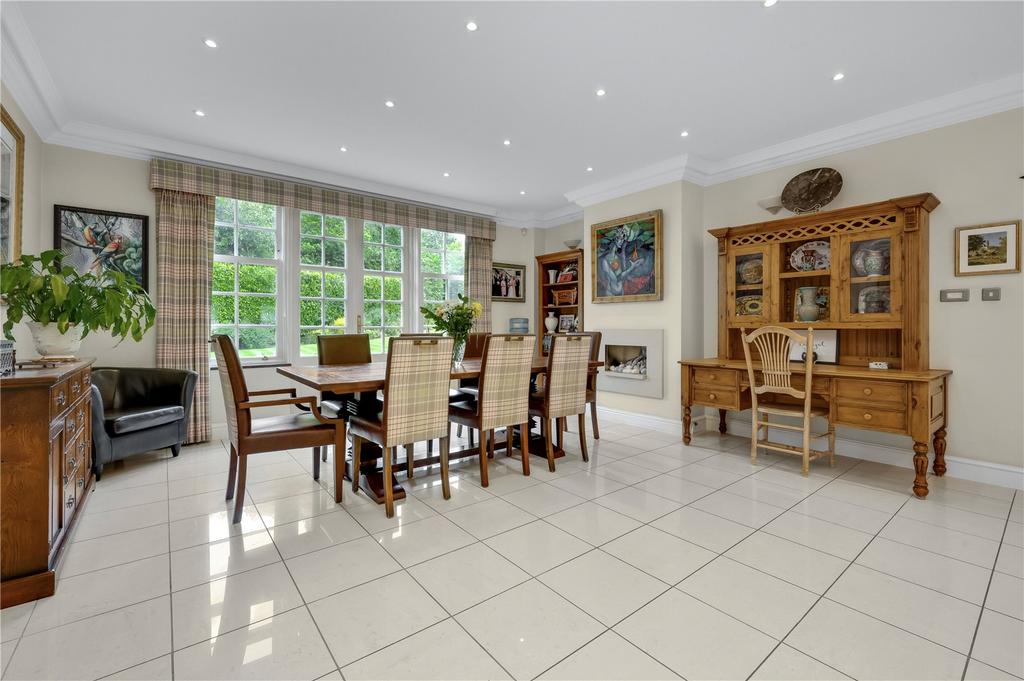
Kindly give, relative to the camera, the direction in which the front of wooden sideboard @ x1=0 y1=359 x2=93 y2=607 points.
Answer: facing to the right of the viewer

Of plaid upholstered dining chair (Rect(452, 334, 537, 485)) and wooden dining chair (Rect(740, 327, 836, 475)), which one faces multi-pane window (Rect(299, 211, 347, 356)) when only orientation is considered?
the plaid upholstered dining chair

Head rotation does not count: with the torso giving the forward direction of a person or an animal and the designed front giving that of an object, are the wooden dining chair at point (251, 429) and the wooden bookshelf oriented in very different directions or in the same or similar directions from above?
very different directions

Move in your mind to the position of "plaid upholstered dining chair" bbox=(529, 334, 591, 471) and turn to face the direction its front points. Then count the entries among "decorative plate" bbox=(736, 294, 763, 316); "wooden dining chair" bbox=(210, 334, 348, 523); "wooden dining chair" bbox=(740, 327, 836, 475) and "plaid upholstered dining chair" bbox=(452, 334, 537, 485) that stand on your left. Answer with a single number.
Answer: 2

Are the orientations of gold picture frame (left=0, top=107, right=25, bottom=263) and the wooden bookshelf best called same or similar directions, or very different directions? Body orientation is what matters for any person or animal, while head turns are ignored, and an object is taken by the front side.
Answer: very different directions

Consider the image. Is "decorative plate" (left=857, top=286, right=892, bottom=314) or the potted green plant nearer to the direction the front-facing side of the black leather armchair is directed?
the decorative plate

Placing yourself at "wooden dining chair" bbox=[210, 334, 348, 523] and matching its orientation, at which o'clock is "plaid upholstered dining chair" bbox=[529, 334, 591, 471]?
The plaid upholstered dining chair is roughly at 12 o'clock from the wooden dining chair.

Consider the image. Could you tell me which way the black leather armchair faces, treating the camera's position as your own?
facing the viewer and to the right of the viewer

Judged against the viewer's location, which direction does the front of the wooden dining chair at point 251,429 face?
facing to the right of the viewer

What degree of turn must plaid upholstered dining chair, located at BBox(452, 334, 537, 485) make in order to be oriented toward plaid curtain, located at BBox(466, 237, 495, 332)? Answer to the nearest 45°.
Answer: approximately 45° to its right

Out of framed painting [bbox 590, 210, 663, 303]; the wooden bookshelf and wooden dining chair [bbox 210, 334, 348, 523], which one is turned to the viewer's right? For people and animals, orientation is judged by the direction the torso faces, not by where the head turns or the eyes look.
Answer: the wooden dining chair

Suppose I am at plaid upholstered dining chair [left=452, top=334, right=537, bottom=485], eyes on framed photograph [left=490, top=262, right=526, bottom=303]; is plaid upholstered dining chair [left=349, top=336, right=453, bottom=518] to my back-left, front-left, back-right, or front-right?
back-left

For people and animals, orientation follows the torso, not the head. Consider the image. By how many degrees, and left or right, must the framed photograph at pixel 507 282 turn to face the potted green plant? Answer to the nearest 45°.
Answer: approximately 90° to its right

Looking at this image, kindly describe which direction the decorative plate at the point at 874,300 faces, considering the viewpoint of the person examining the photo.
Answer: facing the viewer

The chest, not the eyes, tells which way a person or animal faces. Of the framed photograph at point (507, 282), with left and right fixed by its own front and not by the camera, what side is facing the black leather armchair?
right
